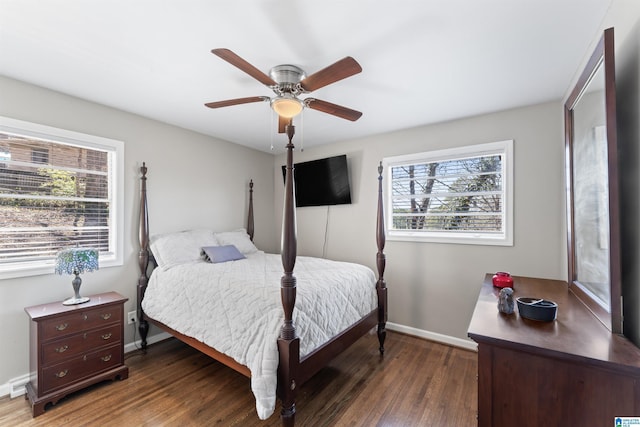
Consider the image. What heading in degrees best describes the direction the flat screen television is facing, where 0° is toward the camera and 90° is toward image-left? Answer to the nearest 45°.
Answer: approximately 45°

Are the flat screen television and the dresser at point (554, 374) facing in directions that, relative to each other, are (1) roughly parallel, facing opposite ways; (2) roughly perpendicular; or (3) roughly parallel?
roughly perpendicular

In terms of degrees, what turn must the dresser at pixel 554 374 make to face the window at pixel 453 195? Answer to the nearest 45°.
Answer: approximately 45° to its right

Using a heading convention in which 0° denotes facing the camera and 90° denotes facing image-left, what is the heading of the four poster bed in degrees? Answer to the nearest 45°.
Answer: approximately 315°

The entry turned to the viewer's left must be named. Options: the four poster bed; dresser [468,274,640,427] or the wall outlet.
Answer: the dresser

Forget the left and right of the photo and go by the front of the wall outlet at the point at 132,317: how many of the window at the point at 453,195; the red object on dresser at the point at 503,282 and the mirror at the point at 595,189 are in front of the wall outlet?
3

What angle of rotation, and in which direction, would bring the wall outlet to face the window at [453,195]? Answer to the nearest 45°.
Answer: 0° — it already faces it

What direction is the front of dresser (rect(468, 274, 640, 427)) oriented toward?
to the viewer's left

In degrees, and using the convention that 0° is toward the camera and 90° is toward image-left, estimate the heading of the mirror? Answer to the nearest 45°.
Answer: approximately 90°
